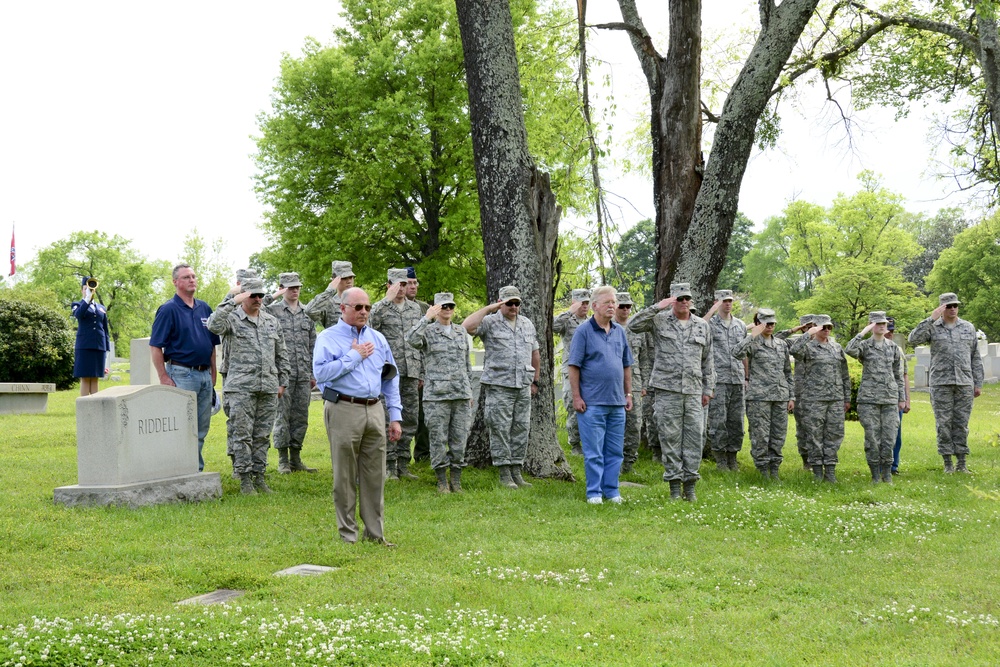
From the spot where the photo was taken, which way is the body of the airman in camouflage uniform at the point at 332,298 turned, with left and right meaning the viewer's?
facing the viewer and to the right of the viewer

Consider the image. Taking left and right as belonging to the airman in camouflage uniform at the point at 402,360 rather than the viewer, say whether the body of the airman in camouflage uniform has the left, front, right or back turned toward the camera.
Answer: front

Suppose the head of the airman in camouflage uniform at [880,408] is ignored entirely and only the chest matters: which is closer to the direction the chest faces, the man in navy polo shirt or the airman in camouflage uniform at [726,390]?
the man in navy polo shirt

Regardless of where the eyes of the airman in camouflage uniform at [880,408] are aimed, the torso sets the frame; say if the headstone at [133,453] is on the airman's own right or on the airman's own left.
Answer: on the airman's own right

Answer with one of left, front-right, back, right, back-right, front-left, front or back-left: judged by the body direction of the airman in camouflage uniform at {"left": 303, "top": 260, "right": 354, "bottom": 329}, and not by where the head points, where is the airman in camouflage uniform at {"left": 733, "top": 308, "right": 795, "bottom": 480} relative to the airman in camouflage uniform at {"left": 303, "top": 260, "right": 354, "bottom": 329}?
front-left

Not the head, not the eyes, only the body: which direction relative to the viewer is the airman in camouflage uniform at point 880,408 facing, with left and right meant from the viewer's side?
facing the viewer

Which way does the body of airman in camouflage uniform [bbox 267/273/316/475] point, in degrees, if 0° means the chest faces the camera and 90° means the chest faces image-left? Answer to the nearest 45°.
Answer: approximately 315°

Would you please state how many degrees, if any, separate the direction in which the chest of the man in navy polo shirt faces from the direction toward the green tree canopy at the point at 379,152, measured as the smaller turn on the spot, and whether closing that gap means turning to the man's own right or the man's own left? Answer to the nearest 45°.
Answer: approximately 135° to the man's own left

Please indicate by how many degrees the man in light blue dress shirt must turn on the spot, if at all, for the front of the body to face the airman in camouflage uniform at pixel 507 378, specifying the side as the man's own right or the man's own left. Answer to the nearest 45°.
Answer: approximately 90° to the man's own left

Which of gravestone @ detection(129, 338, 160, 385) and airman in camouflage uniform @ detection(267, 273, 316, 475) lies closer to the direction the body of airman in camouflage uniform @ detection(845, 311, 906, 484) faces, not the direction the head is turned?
the airman in camouflage uniform

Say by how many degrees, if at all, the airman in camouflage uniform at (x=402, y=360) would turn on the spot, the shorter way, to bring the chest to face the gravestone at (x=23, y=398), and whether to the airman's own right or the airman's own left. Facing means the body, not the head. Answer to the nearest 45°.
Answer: approximately 135° to the airman's own right

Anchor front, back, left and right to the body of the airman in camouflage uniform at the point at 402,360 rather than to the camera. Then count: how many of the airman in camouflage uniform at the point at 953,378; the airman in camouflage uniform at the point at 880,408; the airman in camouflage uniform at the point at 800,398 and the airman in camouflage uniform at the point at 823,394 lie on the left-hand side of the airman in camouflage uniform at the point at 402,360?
4
